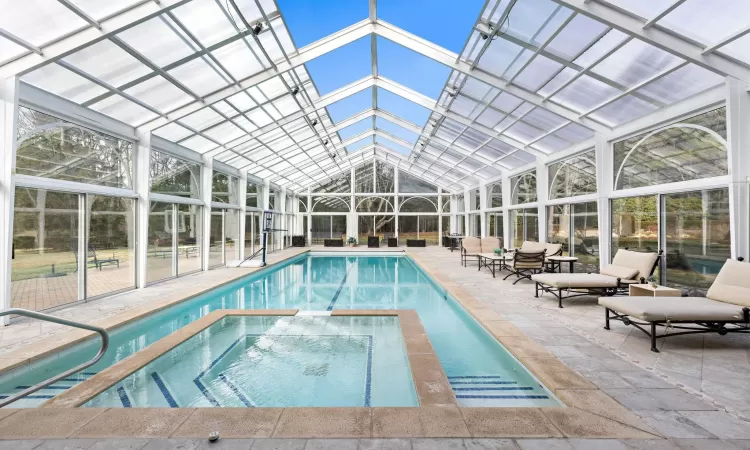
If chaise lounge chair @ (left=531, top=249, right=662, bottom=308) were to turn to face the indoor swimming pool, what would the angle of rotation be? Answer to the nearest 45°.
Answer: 0° — it already faces it

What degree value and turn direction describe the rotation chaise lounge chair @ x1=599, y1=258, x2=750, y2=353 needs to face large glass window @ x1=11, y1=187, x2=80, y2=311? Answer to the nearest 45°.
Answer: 0° — it already faces it

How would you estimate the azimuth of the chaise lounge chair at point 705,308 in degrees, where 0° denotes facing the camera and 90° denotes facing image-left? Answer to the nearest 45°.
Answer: approximately 45°

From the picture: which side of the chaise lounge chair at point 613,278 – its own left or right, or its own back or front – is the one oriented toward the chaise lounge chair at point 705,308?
left

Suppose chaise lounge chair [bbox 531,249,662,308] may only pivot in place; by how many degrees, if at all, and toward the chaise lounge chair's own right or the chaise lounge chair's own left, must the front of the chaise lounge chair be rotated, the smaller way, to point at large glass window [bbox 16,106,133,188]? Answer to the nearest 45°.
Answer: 0° — it already faces it

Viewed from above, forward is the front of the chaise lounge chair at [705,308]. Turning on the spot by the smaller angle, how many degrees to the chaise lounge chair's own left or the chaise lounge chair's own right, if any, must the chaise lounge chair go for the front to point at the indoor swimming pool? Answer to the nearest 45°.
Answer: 0° — it already faces it

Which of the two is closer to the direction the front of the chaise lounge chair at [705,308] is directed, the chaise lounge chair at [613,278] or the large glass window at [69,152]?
the large glass window
